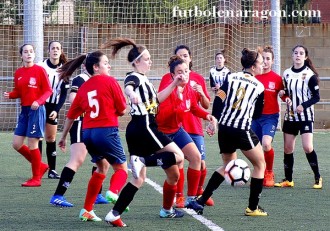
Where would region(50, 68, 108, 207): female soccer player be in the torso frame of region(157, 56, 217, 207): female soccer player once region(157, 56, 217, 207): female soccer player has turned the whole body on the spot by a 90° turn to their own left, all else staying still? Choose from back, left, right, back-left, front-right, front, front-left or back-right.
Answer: back-left

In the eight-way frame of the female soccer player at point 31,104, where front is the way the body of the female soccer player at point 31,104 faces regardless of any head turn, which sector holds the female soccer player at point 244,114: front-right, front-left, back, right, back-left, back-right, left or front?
left

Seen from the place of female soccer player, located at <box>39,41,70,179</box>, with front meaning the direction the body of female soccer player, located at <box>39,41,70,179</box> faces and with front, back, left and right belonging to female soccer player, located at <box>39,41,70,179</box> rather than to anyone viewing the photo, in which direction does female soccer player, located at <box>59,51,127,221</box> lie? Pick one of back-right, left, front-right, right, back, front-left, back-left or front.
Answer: front

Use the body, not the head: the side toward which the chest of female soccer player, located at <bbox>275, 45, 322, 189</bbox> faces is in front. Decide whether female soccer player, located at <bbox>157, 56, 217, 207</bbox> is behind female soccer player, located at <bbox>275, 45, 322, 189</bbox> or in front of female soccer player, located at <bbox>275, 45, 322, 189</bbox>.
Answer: in front

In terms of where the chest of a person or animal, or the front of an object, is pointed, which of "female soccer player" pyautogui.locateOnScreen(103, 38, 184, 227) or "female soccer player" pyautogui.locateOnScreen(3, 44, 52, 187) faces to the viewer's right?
"female soccer player" pyautogui.locateOnScreen(103, 38, 184, 227)

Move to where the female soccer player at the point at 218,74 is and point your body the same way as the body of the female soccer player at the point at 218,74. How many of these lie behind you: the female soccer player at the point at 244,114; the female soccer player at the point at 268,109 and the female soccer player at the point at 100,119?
0

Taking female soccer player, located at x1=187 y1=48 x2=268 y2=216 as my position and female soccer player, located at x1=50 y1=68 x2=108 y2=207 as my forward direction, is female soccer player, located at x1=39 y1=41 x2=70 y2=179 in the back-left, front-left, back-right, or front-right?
front-right

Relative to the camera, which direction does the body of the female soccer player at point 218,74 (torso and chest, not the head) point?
toward the camera

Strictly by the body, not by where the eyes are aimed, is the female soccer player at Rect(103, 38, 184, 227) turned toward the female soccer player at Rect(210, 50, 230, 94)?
no

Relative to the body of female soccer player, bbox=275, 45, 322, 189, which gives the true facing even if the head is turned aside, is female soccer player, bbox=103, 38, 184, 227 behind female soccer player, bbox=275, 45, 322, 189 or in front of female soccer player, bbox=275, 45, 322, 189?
in front

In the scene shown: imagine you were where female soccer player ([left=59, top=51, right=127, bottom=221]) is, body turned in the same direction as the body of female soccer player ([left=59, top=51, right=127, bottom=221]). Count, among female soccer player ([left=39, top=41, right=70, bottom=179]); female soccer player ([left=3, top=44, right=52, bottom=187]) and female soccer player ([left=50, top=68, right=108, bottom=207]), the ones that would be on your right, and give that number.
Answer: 0

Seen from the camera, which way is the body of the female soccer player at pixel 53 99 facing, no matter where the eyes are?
toward the camera

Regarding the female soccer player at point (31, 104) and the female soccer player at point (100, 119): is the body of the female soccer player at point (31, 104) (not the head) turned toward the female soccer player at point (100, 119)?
no
